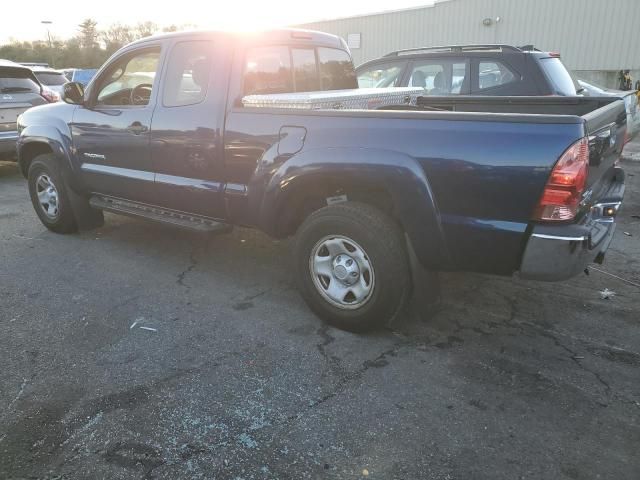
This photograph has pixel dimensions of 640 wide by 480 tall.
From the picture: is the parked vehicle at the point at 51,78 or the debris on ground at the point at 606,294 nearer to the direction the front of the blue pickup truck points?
the parked vehicle

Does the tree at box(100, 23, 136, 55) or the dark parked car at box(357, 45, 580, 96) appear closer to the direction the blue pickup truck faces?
the tree

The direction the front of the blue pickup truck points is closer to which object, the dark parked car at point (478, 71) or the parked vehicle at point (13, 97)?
the parked vehicle

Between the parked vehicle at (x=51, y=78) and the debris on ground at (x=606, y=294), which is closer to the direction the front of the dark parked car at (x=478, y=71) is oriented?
the parked vehicle

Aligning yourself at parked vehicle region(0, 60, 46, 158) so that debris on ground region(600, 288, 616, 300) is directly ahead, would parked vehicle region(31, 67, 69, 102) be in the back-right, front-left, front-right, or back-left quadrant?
back-left

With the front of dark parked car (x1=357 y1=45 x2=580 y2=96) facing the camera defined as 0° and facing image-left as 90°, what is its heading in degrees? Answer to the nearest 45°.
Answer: approximately 135°

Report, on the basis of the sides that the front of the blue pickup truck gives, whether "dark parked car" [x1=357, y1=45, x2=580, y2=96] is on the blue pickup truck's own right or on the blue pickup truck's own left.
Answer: on the blue pickup truck's own right

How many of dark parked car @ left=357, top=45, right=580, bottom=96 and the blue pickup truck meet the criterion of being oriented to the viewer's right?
0

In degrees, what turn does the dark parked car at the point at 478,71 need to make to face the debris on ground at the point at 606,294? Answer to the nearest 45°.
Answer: approximately 135° to its left

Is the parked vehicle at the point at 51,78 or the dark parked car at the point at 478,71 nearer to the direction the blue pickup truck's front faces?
the parked vehicle

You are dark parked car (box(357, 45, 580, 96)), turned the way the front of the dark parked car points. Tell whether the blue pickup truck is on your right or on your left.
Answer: on your left

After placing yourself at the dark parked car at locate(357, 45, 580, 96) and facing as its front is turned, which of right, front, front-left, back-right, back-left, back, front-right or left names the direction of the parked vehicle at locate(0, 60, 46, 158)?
front-left

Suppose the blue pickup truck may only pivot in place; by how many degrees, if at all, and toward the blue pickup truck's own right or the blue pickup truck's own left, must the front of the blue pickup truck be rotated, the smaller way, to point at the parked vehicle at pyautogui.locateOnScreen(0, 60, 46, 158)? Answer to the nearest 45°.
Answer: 0° — it already faces it

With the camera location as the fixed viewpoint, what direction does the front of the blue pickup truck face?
facing away from the viewer and to the left of the viewer
